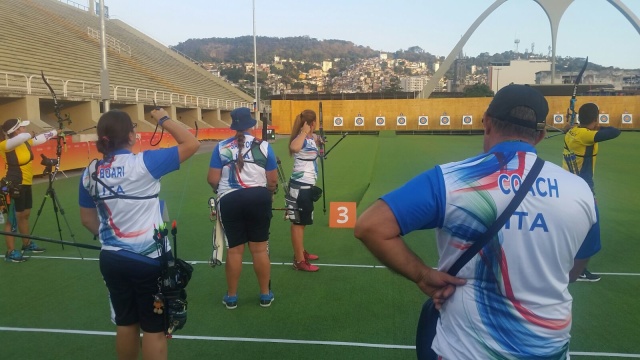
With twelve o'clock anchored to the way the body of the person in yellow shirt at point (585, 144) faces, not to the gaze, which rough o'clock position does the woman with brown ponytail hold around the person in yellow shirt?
The woman with brown ponytail is roughly at 7 o'clock from the person in yellow shirt.

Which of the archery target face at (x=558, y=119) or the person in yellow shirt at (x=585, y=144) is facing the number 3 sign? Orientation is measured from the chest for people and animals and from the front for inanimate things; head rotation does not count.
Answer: the archery target face

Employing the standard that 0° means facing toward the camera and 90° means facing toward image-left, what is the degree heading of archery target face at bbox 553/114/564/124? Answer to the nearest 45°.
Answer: approximately 0°

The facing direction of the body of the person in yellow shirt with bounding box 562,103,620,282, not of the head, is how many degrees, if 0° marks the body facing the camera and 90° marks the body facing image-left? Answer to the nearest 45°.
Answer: approximately 225°

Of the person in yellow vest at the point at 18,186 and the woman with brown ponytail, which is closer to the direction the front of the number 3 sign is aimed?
the woman with brown ponytail

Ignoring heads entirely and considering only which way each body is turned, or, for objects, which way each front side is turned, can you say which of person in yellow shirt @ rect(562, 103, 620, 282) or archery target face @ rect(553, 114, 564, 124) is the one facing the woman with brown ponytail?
the archery target face

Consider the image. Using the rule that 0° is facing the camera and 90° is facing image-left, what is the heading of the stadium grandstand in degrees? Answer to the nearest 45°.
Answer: approximately 315°

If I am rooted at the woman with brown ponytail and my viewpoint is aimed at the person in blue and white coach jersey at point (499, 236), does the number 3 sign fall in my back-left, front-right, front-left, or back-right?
back-left
